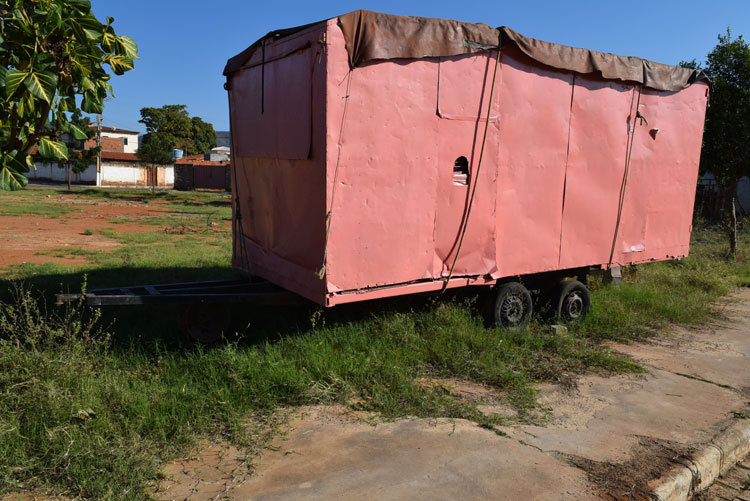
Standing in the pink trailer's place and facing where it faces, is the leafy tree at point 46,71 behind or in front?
in front

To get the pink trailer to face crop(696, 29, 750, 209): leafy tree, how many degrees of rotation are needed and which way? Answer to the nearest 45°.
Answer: approximately 180°

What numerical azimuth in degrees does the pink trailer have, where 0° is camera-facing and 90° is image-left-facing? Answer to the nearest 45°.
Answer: approximately 45°
